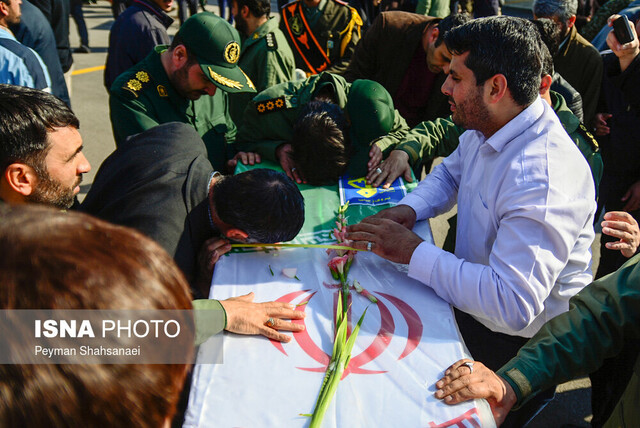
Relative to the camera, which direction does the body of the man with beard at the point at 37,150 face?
to the viewer's right

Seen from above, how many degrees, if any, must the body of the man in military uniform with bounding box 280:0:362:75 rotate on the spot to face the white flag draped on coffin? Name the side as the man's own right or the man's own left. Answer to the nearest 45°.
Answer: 0° — they already face it

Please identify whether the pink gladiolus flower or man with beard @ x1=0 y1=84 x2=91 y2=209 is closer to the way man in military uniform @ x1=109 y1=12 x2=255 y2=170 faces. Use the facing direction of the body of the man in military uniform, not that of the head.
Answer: the pink gladiolus flower

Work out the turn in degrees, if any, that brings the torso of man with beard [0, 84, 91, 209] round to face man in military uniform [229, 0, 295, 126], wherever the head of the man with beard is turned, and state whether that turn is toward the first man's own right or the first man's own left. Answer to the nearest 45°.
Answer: approximately 45° to the first man's own left

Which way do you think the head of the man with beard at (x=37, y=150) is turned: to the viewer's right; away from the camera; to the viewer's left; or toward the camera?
to the viewer's right

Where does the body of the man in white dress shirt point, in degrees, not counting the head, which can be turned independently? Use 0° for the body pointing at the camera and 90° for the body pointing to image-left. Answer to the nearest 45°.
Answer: approximately 90°

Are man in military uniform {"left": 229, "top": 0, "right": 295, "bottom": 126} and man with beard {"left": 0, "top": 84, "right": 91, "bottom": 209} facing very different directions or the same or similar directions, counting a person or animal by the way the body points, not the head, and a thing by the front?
very different directions
